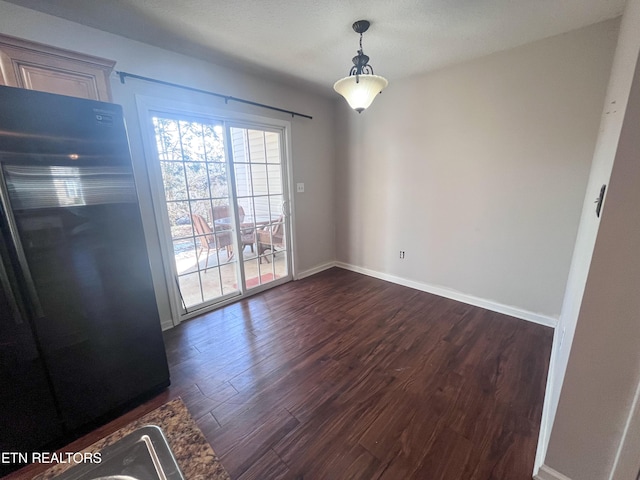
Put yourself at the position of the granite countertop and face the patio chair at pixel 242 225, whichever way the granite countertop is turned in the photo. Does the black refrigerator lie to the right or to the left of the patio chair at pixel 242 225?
left

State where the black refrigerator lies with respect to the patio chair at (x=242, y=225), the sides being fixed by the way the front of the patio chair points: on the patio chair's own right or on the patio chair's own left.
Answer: on the patio chair's own right

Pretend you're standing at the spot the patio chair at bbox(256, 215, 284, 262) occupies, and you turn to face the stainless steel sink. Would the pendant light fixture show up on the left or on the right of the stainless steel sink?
left

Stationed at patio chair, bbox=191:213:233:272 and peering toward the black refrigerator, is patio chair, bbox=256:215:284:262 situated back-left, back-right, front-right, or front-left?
back-left

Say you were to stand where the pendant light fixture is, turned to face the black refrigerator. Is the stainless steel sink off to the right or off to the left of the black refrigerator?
left

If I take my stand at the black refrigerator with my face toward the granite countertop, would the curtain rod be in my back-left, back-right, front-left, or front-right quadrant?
back-left

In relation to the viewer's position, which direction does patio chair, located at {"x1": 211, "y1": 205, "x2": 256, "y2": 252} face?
facing the viewer and to the right of the viewer
